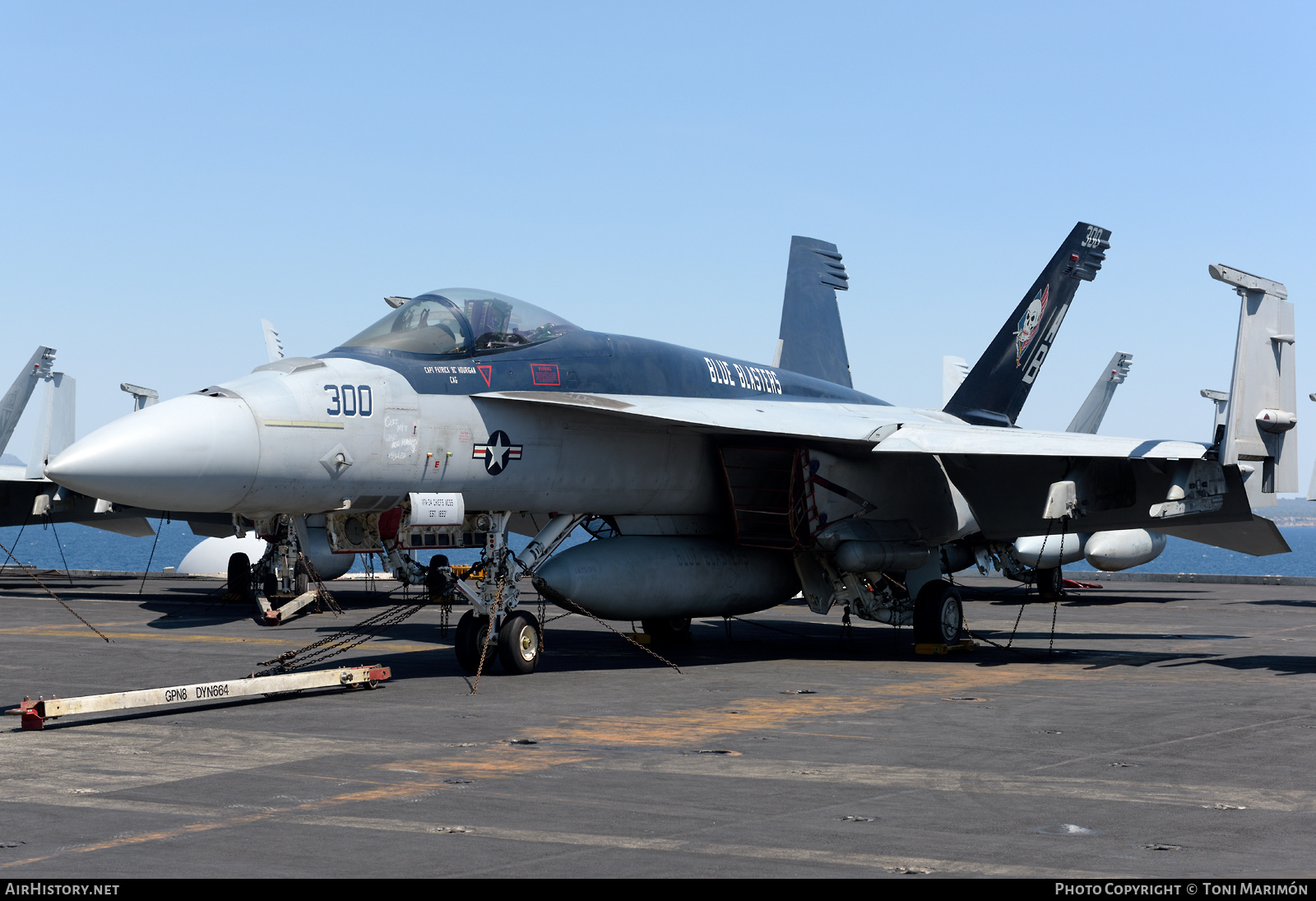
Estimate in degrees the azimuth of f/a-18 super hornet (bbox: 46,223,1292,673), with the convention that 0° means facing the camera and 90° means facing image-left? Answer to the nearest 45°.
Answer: approximately 45°

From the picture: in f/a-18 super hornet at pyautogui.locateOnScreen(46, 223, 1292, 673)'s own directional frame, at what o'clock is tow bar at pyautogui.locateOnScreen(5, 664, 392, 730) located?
The tow bar is roughly at 12 o'clock from the f/a-18 super hornet.
